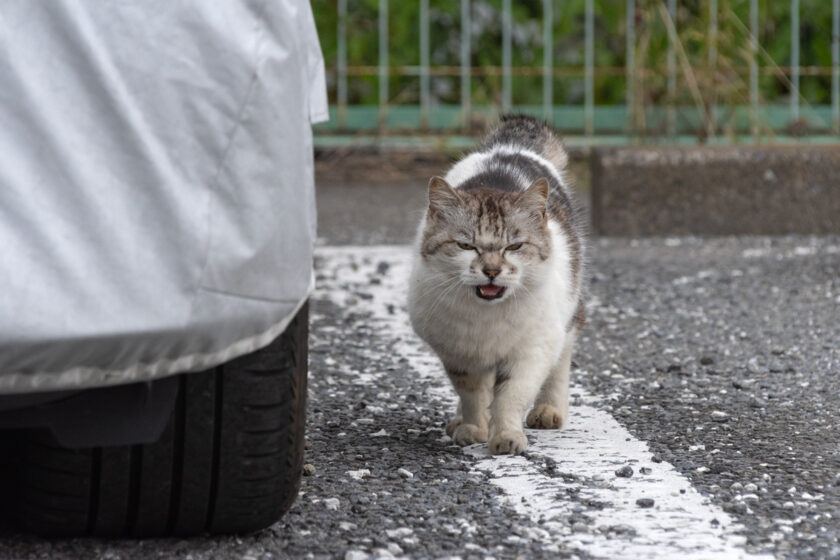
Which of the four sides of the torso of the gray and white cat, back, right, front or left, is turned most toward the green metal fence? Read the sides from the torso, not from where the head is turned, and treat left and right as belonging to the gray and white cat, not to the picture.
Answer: back

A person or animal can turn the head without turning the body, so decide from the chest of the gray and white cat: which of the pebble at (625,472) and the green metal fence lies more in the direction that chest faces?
the pebble

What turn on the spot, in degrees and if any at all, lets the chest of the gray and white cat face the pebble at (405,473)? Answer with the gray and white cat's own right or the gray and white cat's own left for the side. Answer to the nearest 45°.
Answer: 0° — it already faces it

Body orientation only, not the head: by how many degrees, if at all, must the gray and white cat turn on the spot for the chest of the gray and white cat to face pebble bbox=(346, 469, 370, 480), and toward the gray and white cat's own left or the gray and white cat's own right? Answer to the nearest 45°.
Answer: approximately 45° to the gray and white cat's own right

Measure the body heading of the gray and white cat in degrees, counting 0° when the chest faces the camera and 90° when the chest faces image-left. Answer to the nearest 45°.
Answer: approximately 0°

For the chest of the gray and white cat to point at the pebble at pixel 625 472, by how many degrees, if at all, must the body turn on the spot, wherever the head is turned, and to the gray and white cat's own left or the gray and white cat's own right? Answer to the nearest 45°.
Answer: approximately 45° to the gray and white cat's own left

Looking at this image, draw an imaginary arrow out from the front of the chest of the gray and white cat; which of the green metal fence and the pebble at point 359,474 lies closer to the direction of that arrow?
the pebble

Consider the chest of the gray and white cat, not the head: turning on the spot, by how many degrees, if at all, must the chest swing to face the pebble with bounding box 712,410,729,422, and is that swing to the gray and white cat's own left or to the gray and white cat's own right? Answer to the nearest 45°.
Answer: approximately 90° to the gray and white cat's own left

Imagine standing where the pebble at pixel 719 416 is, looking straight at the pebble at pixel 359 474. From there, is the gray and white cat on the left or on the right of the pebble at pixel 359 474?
right

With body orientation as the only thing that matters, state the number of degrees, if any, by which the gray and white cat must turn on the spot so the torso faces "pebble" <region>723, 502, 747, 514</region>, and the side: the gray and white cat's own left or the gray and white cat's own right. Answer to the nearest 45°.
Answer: approximately 45° to the gray and white cat's own left

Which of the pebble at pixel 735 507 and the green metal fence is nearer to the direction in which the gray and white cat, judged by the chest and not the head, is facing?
the pebble
